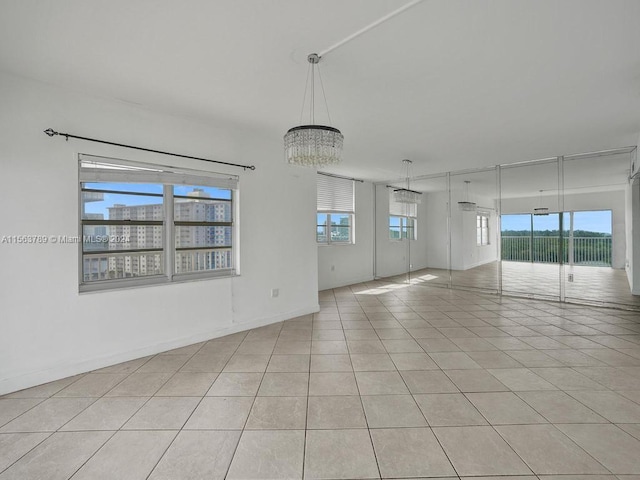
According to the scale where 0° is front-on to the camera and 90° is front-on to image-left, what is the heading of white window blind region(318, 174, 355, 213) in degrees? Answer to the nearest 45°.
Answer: approximately 315°

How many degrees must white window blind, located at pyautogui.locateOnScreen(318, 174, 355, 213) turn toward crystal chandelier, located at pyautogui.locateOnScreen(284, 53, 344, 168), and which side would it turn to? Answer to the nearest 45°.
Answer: approximately 45° to its right

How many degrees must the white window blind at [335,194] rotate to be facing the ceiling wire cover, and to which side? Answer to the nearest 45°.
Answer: approximately 45° to its right
